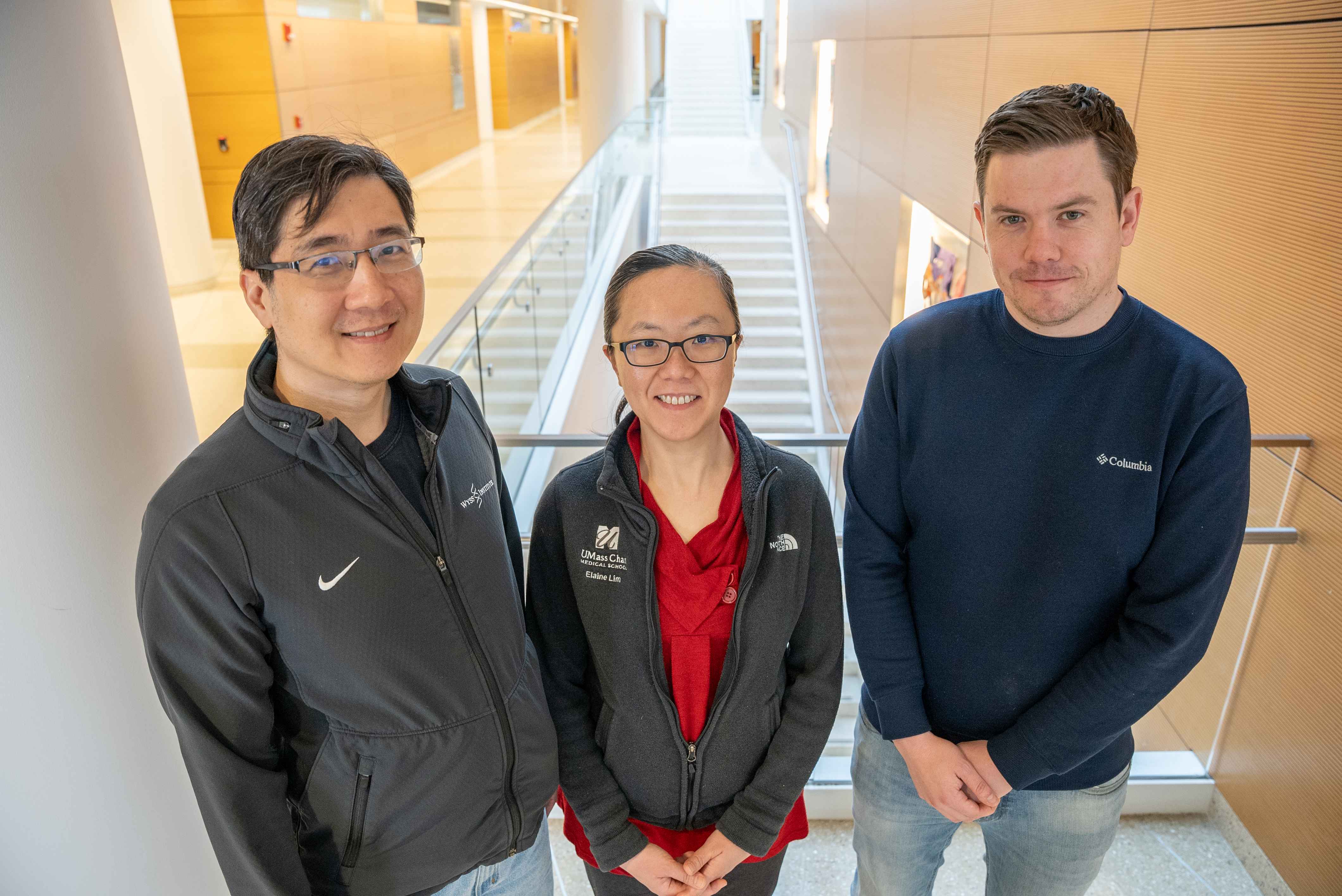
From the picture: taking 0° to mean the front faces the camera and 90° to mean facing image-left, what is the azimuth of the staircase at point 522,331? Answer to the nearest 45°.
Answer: approximately 0°

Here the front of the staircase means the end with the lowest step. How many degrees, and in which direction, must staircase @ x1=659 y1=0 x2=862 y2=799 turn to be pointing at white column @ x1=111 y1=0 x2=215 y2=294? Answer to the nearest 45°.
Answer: approximately 45° to its right

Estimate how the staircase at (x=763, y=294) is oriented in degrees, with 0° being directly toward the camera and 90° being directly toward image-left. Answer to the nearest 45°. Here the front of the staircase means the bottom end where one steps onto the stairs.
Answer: approximately 0°

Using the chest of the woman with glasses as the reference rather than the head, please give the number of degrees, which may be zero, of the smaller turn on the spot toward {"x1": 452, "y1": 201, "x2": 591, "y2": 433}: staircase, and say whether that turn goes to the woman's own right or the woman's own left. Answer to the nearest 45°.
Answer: approximately 180°

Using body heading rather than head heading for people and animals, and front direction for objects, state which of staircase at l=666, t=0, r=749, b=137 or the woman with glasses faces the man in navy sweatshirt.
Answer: the staircase

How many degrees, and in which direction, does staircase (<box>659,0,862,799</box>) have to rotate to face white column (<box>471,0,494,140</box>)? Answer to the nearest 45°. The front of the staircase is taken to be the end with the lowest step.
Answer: approximately 135° to its right

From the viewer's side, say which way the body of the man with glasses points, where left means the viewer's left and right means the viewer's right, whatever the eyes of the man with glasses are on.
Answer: facing the viewer and to the right of the viewer

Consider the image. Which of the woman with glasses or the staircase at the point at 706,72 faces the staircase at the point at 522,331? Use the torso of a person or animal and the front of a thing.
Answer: the staircase at the point at 706,72

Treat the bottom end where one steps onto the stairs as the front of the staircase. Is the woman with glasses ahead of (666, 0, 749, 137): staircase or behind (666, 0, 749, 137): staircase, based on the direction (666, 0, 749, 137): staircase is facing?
ahead
